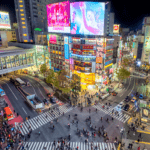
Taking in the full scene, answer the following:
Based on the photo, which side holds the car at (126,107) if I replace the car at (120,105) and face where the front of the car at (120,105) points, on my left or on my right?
on my left

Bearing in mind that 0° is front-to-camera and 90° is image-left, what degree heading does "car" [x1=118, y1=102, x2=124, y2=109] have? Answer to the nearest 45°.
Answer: approximately 45°
